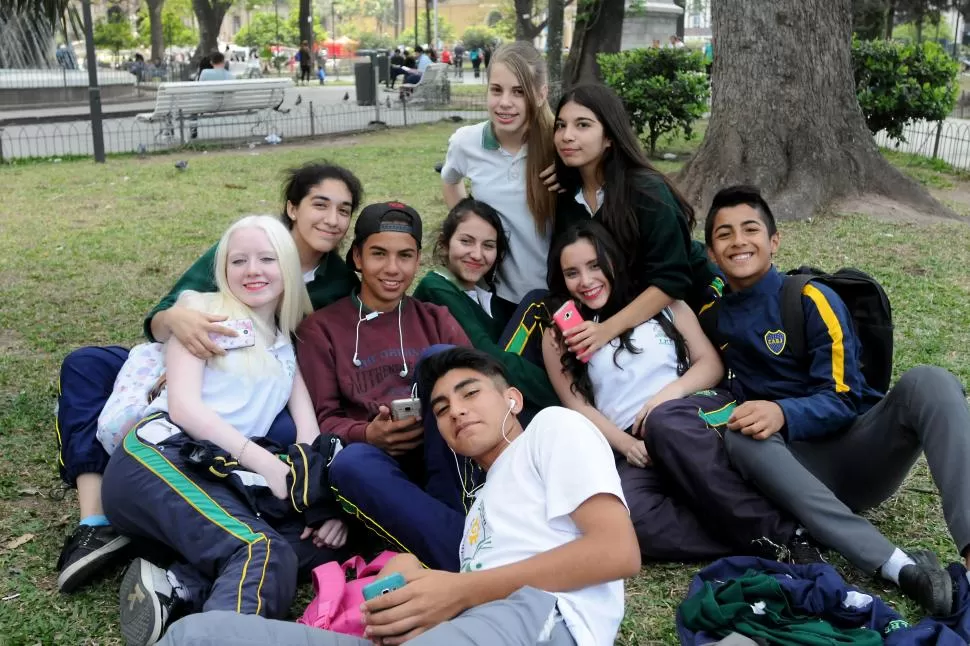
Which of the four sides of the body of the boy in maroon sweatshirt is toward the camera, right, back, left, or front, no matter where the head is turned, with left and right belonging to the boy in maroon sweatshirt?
front

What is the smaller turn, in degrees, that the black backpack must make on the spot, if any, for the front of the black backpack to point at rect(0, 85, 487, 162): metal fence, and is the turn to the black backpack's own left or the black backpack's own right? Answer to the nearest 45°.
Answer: approximately 90° to the black backpack's own left

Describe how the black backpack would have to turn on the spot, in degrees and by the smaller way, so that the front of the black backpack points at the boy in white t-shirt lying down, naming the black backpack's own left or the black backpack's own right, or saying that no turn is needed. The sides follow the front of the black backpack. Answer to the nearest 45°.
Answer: approximately 180°

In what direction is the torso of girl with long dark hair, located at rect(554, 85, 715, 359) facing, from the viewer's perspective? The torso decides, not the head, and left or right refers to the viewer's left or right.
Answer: facing the viewer and to the left of the viewer

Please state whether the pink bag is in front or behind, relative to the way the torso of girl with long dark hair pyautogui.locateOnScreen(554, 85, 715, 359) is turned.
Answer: in front

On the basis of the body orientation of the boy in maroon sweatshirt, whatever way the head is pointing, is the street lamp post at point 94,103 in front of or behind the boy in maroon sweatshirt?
behind

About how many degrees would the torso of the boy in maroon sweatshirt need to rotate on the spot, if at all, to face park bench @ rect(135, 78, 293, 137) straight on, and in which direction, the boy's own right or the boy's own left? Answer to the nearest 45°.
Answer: approximately 180°

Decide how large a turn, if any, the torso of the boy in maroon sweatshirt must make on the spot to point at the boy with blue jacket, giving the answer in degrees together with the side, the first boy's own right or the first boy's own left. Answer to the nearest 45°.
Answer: approximately 90° to the first boy's own left

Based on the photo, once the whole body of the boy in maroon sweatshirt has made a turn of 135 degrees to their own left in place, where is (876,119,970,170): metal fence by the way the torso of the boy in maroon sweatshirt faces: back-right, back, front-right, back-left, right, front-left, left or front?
front

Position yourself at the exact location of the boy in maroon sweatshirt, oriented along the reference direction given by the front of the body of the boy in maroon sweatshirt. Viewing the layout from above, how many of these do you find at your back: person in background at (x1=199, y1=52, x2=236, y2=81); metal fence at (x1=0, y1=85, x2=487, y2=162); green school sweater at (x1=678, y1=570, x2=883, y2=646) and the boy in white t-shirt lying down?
2

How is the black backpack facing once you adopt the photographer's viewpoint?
facing away from the viewer and to the right of the viewer

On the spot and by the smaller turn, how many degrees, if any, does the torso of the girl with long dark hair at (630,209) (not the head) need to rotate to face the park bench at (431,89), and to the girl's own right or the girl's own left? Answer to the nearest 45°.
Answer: approximately 135° to the girl's own right

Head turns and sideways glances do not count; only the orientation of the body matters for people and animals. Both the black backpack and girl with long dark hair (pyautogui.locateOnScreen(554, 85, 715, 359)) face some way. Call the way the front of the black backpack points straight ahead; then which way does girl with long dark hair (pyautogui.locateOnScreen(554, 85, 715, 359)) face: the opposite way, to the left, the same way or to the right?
the opposite way
